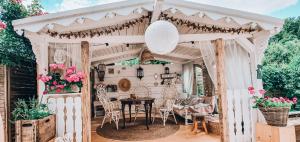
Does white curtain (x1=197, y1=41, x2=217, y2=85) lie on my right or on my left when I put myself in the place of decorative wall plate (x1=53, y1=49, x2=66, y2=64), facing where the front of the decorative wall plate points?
on my left

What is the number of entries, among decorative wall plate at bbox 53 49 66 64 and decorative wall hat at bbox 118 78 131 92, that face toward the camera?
2

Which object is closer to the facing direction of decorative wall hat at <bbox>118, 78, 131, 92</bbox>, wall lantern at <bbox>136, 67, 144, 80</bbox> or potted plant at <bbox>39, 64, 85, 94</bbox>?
the potted plant

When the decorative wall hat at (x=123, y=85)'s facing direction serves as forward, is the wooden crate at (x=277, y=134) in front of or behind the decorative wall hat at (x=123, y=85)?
in front

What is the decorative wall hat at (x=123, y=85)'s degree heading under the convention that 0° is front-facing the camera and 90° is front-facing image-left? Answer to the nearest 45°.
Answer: approximately 0°

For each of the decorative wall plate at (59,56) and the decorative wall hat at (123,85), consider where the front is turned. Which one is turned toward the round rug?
the decorative wall hat at (123,85)

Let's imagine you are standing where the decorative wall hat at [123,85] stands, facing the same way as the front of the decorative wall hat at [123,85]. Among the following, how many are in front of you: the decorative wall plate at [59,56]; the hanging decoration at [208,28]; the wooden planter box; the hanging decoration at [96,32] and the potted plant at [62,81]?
5

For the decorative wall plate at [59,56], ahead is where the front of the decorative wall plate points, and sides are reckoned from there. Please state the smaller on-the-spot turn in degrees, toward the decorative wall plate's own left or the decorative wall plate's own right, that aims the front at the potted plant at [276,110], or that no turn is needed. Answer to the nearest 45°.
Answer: approximately 45° to the decorative wall plate's own left

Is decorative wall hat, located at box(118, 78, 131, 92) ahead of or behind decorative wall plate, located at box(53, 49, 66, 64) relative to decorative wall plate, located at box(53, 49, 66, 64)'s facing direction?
behind

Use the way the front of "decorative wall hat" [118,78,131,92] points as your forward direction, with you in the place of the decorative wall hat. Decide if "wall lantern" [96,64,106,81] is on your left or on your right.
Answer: on your right

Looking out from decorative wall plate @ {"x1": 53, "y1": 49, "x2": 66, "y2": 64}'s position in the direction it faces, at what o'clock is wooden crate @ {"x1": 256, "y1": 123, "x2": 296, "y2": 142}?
The wooden crate is roughly at 10 o'clock from the decorative wall plate.
